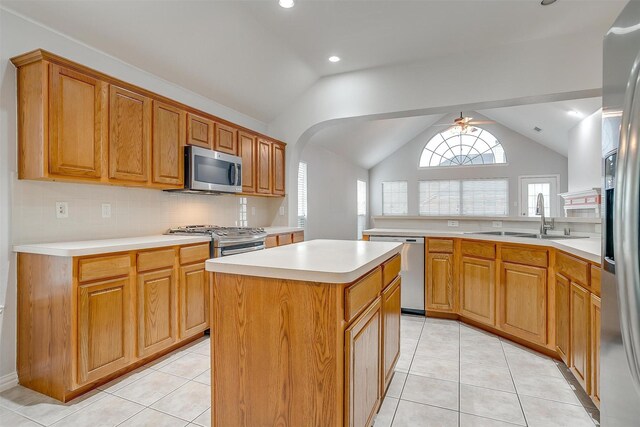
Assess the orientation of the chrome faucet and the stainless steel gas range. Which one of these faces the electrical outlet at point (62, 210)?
the chrome faucet

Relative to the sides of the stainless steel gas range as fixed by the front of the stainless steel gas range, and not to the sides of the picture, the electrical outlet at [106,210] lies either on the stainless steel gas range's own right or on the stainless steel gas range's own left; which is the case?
on the stainless steel gas range's own right

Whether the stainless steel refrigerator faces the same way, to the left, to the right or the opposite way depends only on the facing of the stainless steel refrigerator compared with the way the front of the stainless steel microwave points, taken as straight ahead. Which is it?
the opposite way

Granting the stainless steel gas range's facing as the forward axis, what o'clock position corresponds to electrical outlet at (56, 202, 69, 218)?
The electrical outlet is roughly at 4 o'clock from the stainless steel gas range.

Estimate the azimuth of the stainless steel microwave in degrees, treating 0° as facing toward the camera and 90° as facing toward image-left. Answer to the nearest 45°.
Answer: approximately 315°

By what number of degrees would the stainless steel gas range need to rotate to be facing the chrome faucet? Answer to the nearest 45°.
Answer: approximately 45° to its left

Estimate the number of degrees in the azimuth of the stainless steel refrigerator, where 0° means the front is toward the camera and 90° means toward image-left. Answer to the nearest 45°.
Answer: approximately 90°

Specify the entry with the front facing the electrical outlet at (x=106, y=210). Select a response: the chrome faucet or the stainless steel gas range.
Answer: the chrome faucet

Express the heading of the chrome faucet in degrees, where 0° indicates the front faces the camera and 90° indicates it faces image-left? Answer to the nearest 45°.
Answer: approximately 45°

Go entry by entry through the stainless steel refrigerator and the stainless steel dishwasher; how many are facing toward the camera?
1
